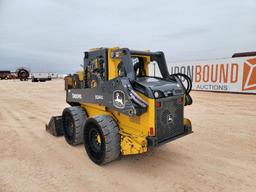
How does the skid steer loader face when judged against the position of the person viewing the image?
facing away from the viewer and to the left of the viewer

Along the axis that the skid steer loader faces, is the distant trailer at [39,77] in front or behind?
in front
